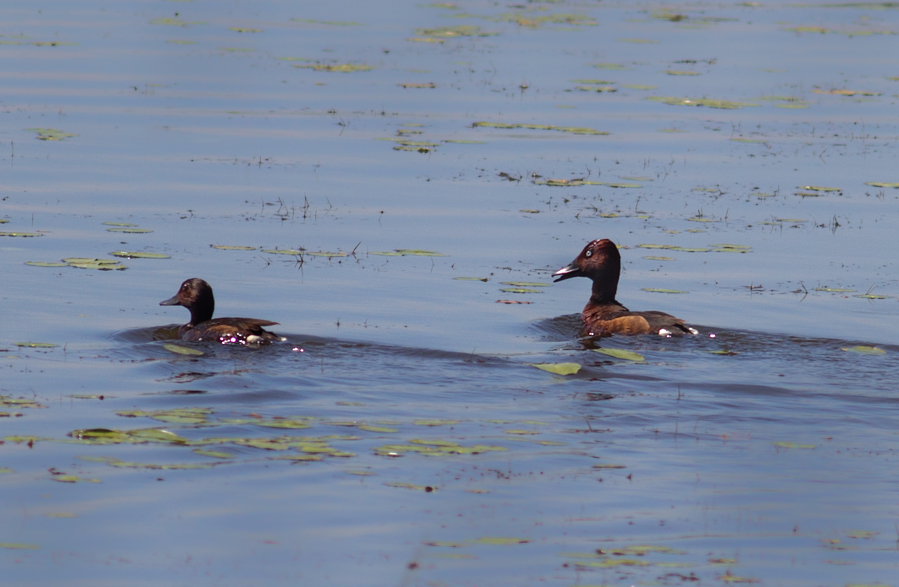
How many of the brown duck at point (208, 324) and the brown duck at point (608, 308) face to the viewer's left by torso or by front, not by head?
2

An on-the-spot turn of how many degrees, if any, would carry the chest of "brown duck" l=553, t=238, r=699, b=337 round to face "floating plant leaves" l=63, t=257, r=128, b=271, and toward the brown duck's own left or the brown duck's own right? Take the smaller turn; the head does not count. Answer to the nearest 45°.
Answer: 0° — it already faces it

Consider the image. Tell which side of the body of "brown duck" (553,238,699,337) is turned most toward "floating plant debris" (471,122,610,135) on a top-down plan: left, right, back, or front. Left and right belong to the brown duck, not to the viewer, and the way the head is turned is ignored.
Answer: right

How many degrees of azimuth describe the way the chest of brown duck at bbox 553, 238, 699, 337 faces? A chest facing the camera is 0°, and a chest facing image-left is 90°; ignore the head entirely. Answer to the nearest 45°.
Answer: approximately 90°

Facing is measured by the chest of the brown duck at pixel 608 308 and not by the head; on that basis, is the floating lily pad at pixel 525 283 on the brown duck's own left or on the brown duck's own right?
on the brown duck's own right

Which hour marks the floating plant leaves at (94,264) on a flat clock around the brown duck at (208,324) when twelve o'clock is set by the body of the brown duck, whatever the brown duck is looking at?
The floating plant leaves is roughly at 2 o'clock from the brown duck.

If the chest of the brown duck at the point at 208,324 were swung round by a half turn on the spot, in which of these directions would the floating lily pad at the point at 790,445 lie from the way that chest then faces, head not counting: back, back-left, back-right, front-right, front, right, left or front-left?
front-right

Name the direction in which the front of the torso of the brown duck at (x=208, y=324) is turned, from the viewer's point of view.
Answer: to the viewer's left

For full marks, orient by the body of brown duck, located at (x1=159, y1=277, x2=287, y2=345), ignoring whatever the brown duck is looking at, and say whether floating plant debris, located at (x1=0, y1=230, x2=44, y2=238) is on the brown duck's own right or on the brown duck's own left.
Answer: on the brown duck's own right

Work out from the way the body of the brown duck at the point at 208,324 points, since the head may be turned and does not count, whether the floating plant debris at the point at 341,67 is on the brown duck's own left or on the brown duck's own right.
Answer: on the brown duck's own right

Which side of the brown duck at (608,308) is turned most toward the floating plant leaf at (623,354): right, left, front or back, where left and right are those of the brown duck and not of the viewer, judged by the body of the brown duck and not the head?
left

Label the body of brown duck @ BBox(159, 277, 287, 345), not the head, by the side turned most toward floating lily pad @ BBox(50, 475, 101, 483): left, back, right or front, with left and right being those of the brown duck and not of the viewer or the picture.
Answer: left

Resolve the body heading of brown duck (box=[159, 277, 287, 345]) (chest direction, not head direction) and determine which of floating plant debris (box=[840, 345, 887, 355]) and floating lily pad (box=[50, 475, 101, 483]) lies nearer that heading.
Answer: the floating lily pad

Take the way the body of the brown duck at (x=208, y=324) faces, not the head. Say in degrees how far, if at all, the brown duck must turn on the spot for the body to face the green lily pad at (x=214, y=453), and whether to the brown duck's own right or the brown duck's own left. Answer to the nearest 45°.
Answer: approximately 90° to the brown duck's own left

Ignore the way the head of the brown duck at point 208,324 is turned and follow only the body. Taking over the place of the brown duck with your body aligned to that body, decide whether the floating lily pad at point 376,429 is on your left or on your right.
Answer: on your left
